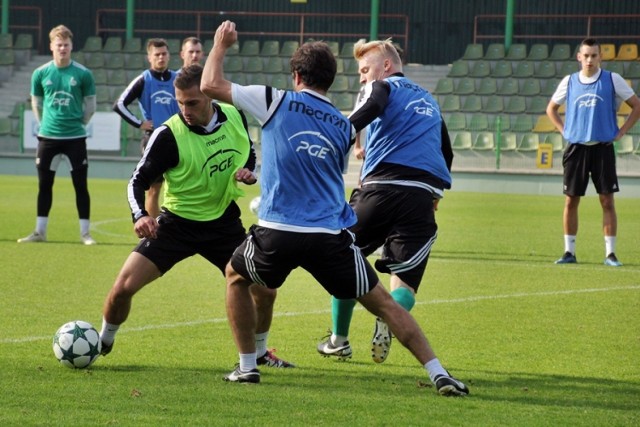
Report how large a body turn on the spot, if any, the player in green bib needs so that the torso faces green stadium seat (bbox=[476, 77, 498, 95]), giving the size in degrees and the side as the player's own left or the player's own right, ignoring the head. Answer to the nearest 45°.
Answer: approximately 180°

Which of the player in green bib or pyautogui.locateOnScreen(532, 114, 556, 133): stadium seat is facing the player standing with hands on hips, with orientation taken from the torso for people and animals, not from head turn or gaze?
the stadium seat

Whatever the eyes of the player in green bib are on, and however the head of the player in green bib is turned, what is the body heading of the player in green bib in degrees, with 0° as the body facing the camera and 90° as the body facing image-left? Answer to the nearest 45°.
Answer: approximately 0°

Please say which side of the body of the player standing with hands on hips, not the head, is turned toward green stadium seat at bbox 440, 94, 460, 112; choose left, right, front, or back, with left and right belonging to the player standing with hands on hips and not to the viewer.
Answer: back

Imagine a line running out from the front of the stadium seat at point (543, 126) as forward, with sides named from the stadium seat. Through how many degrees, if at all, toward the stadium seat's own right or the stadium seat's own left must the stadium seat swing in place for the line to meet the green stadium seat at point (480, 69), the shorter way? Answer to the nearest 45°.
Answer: approximately 135° to the stadium seat's own right

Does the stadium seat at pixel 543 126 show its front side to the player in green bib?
yes

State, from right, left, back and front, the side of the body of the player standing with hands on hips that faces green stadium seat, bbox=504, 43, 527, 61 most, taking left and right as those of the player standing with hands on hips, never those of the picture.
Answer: back

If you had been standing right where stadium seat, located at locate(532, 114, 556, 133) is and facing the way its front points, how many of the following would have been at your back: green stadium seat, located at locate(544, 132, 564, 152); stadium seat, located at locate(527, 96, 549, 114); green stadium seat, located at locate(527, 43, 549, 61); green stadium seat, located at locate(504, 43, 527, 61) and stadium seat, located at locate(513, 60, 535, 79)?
4

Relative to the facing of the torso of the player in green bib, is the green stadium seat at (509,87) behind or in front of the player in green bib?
behind

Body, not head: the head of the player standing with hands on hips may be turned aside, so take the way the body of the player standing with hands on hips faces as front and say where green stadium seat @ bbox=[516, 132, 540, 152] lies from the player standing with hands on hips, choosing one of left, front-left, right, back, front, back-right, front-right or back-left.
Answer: back

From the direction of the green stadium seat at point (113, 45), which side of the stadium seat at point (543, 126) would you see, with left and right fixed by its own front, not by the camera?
right
